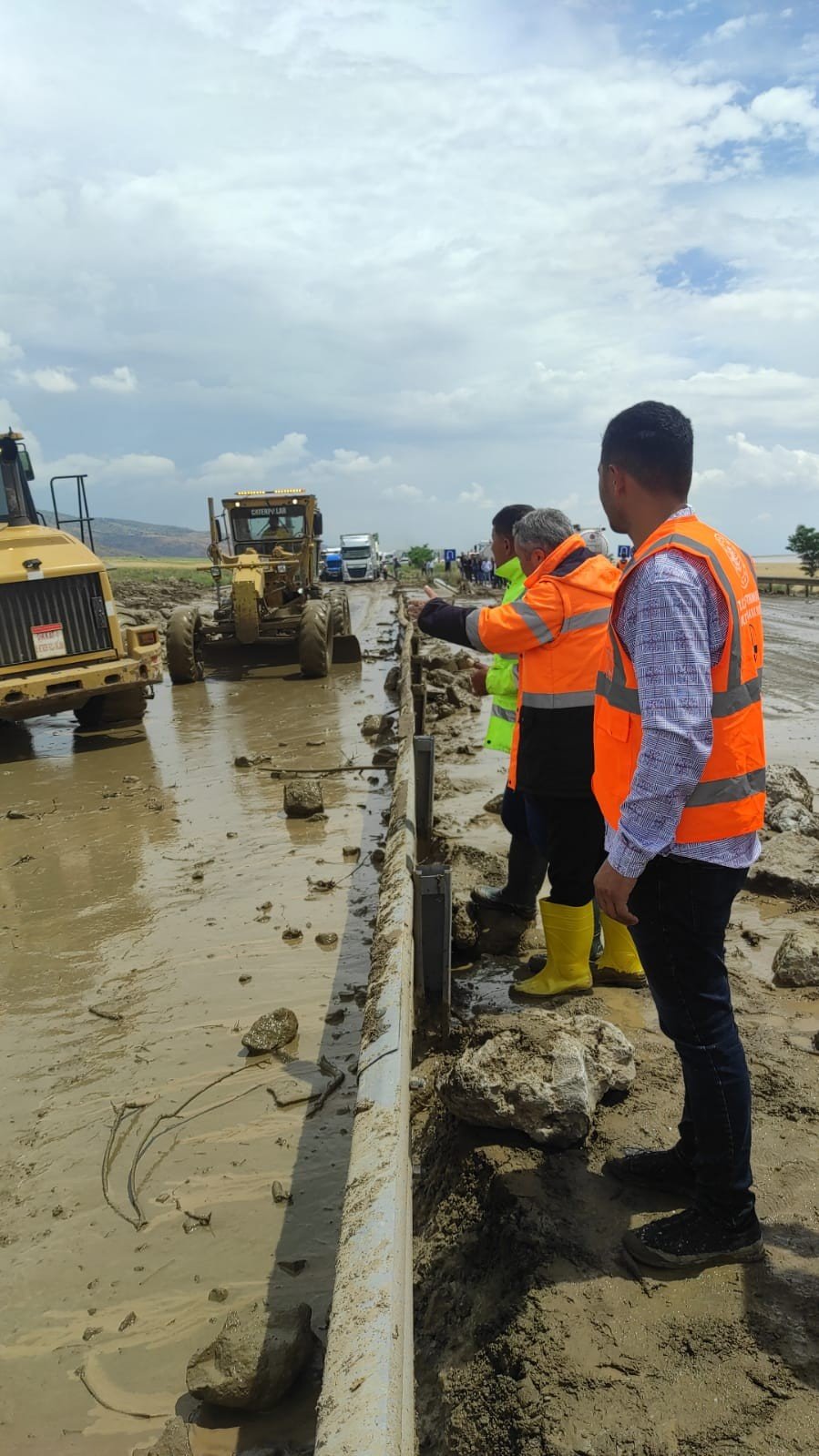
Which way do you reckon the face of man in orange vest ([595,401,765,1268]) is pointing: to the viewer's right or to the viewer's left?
to the viewer's left

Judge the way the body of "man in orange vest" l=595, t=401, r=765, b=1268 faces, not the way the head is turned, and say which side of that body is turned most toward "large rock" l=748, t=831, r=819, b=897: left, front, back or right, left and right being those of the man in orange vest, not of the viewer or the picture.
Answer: right

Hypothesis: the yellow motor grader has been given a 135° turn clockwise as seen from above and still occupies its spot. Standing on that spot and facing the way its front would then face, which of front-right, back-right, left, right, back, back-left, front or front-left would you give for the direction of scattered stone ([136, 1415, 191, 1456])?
back-left

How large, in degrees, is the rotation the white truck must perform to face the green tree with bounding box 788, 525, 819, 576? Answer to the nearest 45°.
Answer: approximately 90° to its left

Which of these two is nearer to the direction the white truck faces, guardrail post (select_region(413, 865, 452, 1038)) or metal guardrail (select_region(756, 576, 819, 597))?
the guardrail post

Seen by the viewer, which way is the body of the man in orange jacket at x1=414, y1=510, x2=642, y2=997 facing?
to the viewer's left

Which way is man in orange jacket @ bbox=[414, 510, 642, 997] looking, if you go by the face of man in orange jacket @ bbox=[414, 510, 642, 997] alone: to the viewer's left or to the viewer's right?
to the viewer's left

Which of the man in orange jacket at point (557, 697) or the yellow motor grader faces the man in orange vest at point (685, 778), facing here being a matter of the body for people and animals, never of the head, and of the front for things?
the yellow motor grader

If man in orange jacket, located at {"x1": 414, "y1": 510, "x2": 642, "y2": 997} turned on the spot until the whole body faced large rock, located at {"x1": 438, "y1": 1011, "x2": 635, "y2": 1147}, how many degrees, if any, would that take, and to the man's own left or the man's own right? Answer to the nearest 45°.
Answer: approximately 90° to the man's own left

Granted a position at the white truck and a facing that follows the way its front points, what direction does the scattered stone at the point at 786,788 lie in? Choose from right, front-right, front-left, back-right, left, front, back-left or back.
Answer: front

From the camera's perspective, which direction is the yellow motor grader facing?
toward the camera

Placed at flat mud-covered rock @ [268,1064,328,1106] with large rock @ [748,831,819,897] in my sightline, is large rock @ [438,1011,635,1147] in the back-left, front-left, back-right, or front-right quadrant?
front-right

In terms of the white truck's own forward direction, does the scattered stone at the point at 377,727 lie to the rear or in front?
in front

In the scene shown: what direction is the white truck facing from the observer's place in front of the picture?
facing the viewer

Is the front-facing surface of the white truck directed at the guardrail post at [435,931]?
yes
